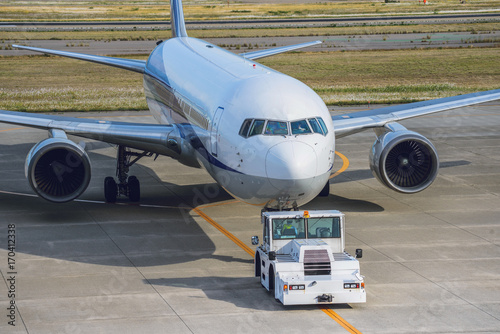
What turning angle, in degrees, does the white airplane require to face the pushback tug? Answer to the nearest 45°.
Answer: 0° — it already faces it

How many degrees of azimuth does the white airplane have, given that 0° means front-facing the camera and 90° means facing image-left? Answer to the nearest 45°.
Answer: approximately 0°
